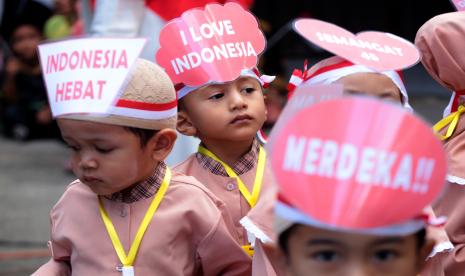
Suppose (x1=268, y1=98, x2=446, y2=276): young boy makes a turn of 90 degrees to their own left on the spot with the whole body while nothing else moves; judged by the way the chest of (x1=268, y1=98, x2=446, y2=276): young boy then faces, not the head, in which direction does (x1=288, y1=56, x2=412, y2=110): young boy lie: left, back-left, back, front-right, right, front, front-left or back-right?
left

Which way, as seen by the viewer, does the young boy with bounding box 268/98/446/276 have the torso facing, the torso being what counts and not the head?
toward the camera

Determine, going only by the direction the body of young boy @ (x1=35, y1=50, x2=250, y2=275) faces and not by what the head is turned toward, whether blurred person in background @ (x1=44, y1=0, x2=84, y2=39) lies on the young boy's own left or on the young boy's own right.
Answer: on the young boy's own right

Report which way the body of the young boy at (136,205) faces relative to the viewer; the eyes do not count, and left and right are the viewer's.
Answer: facing the viewer and to the left of the viewer

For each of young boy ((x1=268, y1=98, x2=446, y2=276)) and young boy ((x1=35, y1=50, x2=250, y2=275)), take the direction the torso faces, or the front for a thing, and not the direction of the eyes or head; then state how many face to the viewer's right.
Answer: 0

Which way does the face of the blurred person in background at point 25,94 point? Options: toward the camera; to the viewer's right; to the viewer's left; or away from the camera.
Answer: toward the camera

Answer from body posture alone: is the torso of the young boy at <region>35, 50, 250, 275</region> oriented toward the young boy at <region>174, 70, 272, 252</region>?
no

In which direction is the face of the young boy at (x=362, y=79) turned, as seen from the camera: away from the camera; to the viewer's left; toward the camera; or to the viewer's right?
toward the camera

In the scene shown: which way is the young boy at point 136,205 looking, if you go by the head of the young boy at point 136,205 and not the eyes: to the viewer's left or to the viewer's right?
to the viewer's left

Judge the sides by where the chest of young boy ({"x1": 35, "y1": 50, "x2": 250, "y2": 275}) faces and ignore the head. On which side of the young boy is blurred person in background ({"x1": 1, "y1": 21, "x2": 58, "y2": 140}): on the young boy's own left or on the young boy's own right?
on the young boy's own right

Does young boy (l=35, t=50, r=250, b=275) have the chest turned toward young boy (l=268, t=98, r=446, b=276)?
no

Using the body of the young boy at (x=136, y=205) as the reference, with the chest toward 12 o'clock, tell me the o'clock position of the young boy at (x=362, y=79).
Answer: the young boy at (x=362, y=79) is roughly at 7 o'clock from the young boy at (x=136, y=205).

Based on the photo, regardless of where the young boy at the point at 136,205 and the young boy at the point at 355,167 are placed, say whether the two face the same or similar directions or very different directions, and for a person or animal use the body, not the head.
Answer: same or similar directions
